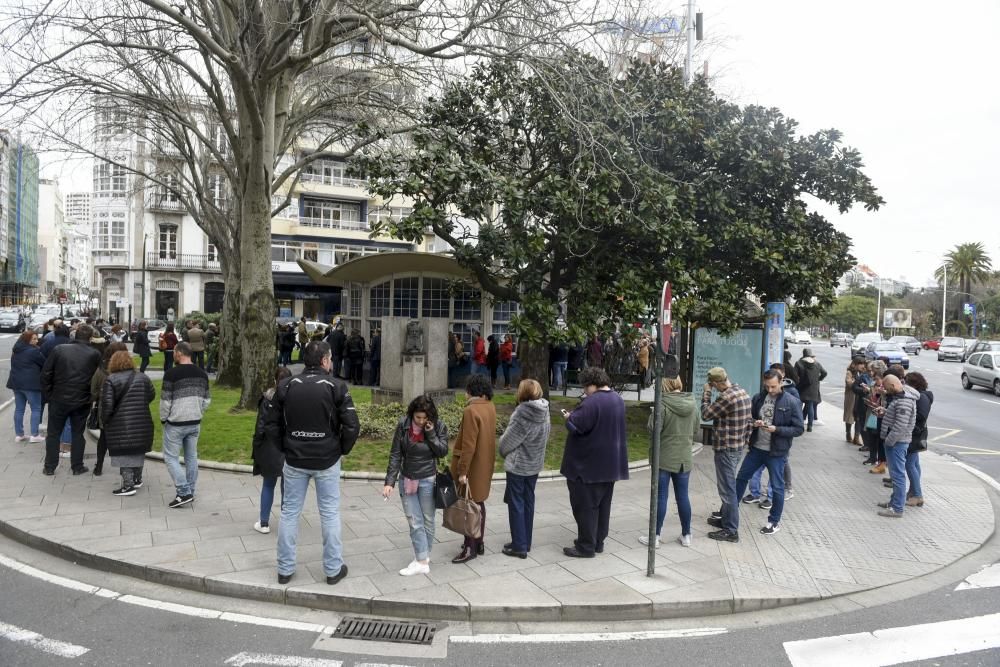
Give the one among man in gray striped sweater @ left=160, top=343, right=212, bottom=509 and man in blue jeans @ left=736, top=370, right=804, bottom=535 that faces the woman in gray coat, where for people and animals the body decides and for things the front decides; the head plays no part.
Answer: the man in blue jeans

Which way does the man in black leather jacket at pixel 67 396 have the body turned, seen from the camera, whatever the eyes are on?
away from the camera

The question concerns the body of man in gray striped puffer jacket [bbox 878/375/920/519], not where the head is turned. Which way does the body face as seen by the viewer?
to the viewer's left

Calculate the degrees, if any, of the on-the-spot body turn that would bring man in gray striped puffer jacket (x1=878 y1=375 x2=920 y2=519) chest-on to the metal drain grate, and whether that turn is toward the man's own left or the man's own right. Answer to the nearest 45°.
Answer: approximately 45° to the man's own left

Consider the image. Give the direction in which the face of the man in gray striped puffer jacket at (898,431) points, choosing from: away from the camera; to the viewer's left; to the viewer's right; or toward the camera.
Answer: to the viewer's left

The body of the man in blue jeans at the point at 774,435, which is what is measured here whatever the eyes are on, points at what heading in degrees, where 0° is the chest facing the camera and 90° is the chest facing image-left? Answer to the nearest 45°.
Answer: approximately 45°

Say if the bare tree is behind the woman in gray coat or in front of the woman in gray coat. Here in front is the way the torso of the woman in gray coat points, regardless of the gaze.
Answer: in front

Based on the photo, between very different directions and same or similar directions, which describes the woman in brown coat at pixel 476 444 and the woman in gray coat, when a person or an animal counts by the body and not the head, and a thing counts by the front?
same or similar directions

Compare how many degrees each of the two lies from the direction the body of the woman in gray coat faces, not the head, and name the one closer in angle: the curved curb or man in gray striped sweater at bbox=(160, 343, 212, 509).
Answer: the man in gray striped sweater

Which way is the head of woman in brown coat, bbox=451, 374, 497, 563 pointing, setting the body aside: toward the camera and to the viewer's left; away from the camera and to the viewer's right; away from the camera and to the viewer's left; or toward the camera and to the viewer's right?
away from the camera and to the viewer's left

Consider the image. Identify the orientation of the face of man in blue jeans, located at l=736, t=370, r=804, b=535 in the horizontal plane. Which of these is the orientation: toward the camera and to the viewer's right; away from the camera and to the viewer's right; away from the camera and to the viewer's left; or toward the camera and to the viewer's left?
toward the camera and to the viewer's left

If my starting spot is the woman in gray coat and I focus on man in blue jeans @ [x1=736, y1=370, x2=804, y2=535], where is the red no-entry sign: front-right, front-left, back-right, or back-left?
front-right

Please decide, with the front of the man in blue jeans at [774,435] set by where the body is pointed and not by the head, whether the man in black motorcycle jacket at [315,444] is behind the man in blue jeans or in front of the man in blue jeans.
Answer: in front

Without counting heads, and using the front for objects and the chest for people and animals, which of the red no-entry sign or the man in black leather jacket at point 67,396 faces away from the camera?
the man in black leather jacket
